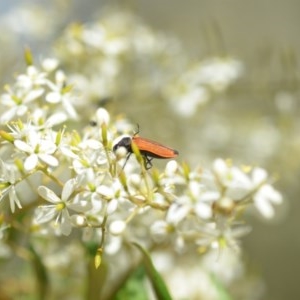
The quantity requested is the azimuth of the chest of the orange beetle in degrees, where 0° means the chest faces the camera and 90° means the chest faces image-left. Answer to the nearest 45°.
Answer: approximately 90°
